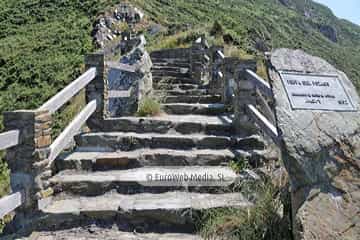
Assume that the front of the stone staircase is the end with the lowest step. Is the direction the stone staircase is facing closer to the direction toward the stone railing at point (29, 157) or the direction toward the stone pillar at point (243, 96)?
the stone railing

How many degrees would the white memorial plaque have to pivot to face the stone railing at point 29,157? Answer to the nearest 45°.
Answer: approximately 90° to its right

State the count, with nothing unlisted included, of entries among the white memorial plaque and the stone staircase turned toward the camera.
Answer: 2

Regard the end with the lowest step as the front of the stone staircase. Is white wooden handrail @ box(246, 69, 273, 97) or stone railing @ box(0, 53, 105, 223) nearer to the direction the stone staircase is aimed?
the stone railing

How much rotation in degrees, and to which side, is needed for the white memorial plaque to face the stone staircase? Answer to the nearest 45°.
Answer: approximately 90° to its right

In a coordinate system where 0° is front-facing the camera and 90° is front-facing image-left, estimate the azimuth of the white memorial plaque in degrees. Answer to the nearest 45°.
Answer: approximately 0°

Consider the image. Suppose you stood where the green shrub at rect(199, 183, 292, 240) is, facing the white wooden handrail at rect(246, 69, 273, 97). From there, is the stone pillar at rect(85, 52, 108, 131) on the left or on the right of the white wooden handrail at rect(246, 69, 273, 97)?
left

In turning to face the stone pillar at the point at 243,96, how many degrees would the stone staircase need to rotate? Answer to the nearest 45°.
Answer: approximately 135° to its left

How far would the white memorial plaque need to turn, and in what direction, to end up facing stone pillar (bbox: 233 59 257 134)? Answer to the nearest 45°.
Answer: approximately 135° to its right

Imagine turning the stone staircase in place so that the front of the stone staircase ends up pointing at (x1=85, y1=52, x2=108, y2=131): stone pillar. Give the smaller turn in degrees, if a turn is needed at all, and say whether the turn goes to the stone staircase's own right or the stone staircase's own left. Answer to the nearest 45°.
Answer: approximately 135° to the stone staircase's own right
